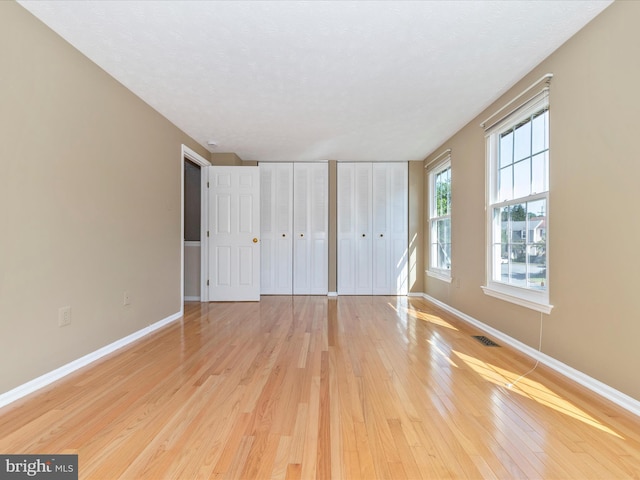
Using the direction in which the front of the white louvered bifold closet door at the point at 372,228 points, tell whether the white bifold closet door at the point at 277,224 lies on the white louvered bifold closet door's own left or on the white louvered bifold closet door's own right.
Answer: on the white louvered bifold closet door's own right

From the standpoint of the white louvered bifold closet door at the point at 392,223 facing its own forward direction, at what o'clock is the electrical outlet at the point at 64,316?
The electrical outlet is roughly at 1 o'clock from the white louvered bifold closet door.

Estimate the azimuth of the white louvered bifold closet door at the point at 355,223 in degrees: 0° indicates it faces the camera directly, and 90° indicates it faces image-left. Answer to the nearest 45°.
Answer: approximately 0°

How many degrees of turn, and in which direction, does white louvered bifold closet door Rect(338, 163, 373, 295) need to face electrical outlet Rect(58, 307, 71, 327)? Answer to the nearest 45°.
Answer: approximately 45° to its right

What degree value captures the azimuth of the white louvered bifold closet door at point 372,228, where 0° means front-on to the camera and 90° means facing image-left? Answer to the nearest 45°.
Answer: approximately 0°

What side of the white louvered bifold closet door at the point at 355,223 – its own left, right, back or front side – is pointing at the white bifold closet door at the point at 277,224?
right

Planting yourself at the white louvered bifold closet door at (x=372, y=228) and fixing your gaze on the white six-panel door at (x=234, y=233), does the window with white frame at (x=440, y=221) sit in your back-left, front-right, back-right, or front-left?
back-left

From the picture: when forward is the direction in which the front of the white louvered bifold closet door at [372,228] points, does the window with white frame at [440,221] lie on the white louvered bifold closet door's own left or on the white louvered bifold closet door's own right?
on the white louvered bifold closet door's own left
